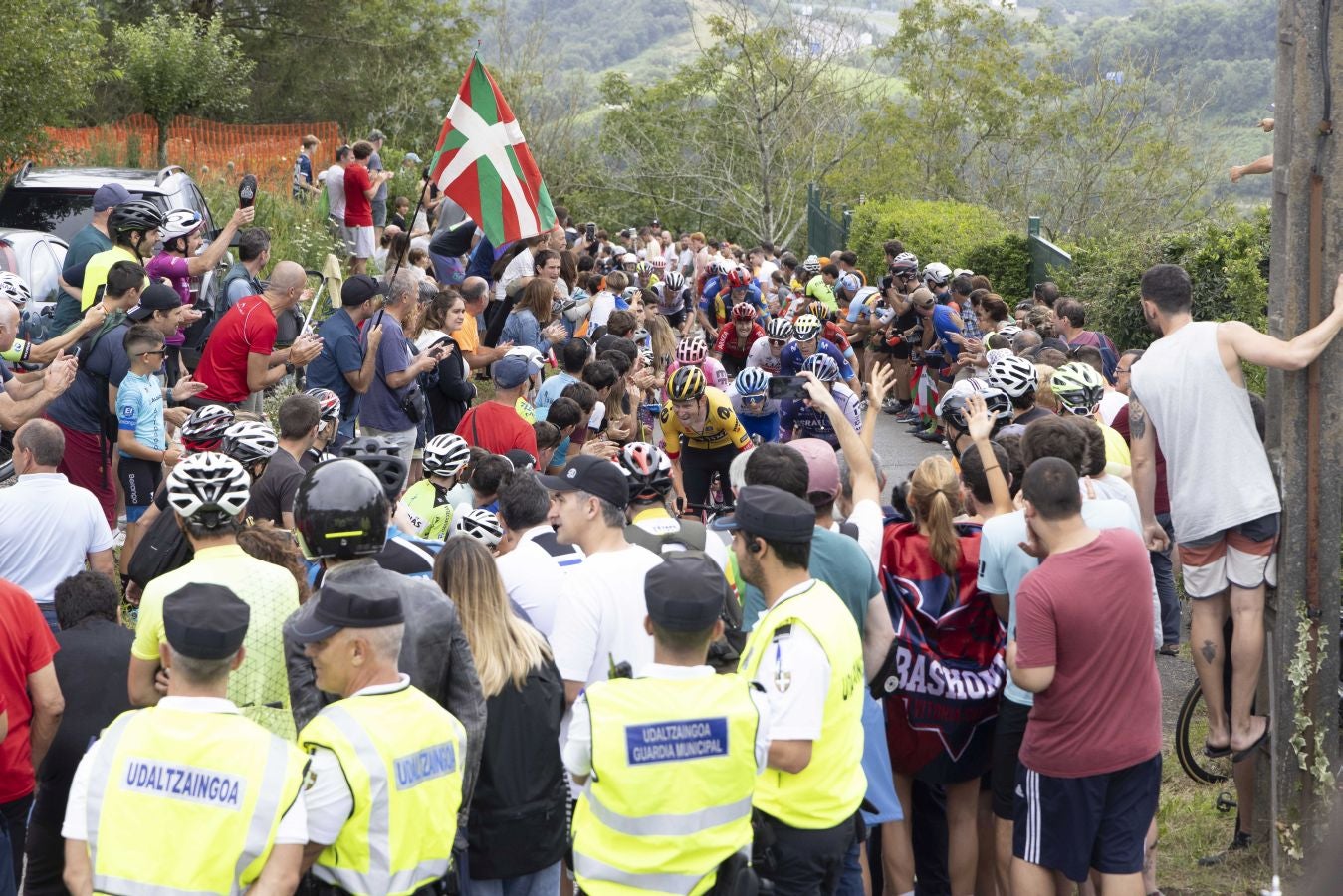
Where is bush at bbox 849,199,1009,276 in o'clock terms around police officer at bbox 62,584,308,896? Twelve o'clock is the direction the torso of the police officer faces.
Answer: The bush is roughly at 1 o'clock from the police officer.

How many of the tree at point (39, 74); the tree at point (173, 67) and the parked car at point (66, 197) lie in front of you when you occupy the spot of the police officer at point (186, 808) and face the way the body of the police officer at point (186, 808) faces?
3

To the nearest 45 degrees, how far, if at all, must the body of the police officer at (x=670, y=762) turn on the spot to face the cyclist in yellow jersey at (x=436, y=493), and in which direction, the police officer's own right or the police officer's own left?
0° — they already face them

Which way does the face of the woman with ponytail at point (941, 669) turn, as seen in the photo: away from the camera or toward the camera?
away from the camera

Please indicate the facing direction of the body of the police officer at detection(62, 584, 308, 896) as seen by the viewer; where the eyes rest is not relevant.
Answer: away from the camera

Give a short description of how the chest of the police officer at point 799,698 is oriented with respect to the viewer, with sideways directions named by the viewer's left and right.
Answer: facing away from the viewer and to the left of the viewer

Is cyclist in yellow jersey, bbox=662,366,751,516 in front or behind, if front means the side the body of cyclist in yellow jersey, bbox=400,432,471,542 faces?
in front

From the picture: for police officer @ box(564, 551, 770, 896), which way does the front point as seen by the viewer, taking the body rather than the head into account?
away from the camera

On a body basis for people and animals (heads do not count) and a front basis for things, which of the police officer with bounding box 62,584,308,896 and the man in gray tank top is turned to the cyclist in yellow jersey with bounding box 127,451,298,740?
the police officer

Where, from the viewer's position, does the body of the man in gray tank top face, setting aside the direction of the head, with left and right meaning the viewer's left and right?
facing away from the viewer

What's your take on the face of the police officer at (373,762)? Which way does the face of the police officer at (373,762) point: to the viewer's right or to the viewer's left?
to the viewer's left

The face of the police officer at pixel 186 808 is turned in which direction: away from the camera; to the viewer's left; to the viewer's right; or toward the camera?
away from the camera

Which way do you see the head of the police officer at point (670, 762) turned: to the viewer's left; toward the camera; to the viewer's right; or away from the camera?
away from the camera

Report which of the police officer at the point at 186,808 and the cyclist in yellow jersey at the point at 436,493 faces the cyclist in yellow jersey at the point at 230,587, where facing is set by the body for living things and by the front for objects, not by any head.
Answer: the police officer

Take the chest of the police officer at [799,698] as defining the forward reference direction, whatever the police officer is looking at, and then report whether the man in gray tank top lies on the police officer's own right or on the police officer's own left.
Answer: on the police officer's own right

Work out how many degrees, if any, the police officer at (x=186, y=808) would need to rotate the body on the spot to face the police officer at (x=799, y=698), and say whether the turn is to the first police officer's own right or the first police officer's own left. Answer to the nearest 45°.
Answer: approximately 90° to the first police officer's own right

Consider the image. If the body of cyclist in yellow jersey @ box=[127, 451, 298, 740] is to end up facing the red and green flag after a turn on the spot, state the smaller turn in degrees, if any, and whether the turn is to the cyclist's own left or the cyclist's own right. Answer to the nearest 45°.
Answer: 0° — they already face it

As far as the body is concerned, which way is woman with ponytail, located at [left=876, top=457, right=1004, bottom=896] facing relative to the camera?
away from the camera
